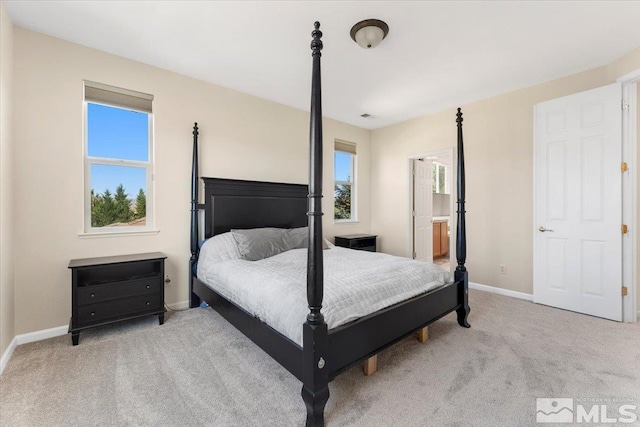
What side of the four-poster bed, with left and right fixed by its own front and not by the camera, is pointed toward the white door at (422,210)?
left

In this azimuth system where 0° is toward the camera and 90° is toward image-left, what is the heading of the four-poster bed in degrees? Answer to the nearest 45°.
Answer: approximately 315°

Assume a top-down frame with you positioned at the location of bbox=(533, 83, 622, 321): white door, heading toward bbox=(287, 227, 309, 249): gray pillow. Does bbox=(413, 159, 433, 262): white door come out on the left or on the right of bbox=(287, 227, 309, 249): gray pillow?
right

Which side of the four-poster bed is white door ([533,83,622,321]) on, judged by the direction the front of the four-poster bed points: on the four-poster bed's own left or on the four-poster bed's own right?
on the four-poster bed's own left

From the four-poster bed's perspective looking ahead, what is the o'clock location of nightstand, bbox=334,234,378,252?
The nightstand is roughly at 8 o'clock from the four-poster bed.
